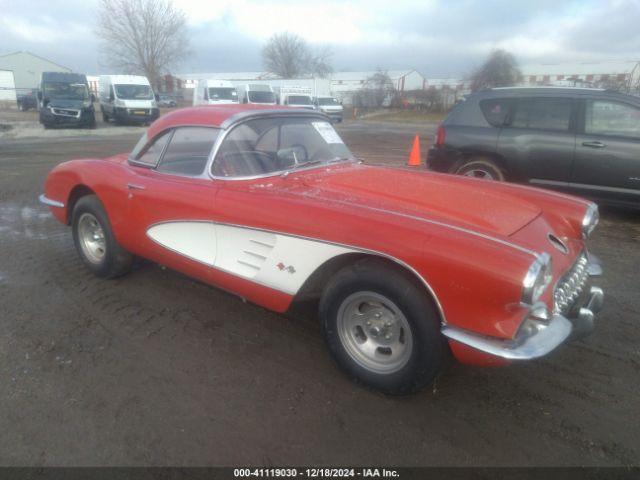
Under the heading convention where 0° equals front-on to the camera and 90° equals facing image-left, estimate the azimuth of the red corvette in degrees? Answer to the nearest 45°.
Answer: approximately 315°

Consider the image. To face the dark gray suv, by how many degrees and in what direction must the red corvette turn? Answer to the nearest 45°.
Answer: approximately 90° to its left

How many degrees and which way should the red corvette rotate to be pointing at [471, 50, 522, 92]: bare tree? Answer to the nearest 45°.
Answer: approximately 135° to its left

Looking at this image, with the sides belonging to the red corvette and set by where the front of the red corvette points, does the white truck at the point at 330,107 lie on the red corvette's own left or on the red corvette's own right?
on the red corvette's own left

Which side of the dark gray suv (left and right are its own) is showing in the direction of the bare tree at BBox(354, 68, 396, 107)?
left

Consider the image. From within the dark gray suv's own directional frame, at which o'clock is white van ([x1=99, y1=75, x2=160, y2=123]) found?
The white van is roughly at 7 o'clock from the dark gray suv.

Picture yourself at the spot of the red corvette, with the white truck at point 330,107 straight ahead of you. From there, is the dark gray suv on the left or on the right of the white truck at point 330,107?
right

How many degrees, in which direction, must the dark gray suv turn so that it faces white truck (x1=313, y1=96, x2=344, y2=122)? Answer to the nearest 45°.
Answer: approximately 135° to its left

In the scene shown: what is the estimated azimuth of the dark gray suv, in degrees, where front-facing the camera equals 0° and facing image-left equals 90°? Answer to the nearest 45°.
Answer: approximately 270°

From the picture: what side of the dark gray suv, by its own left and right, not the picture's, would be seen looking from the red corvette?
right
